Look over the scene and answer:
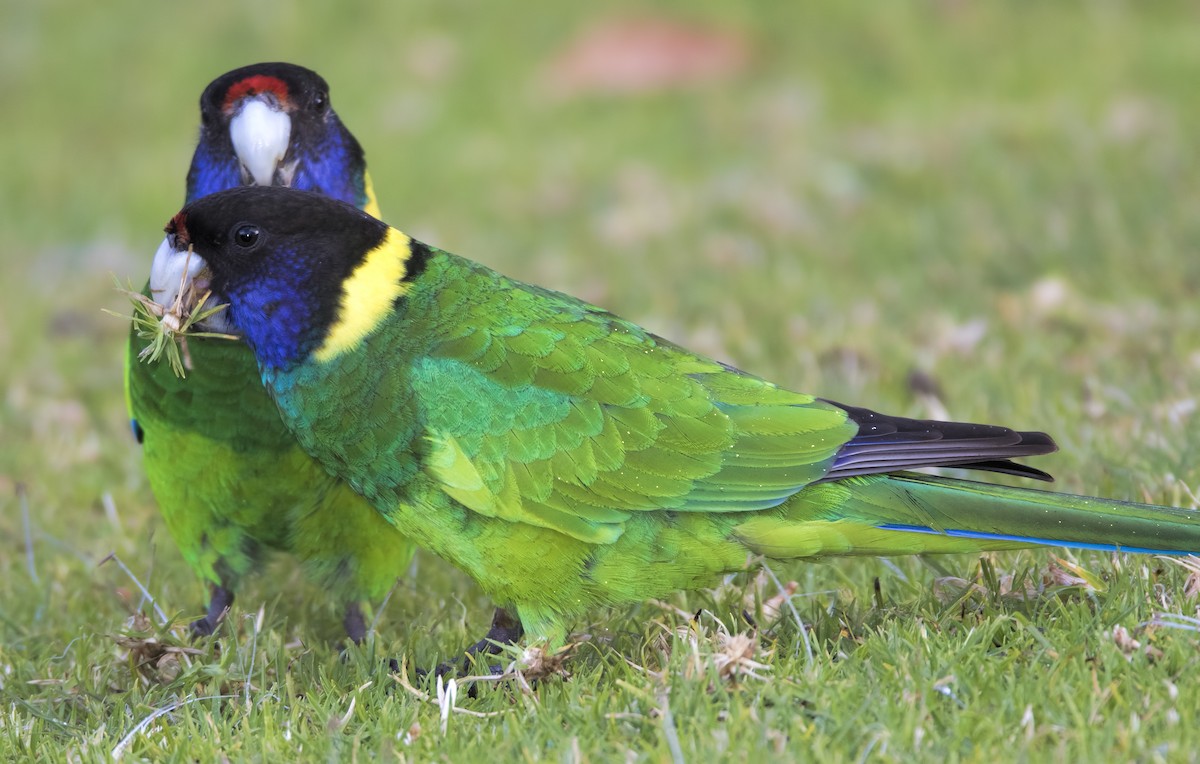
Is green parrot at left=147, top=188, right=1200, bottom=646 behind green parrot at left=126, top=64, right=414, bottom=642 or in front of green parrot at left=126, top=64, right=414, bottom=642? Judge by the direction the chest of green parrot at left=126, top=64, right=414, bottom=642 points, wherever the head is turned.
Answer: in front

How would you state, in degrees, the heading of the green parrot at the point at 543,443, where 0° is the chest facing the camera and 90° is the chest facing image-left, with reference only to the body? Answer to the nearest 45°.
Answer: approximately 90°

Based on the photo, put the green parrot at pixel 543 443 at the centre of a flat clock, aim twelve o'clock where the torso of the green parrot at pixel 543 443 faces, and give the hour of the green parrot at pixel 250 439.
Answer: the green parrot at pixel 250 439 is roughly at 1 o'clock from the green parrot at pixel 543 443.

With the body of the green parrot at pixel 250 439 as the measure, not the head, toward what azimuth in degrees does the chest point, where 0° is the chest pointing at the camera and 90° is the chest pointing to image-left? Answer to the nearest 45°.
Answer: approximately 0°

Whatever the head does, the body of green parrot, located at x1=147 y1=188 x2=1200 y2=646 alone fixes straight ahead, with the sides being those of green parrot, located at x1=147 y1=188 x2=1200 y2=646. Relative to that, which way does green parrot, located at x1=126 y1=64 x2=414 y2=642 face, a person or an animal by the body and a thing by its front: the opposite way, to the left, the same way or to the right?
to the left

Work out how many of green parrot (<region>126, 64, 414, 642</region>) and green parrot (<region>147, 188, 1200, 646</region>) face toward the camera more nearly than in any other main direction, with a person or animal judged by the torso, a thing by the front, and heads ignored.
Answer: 1
